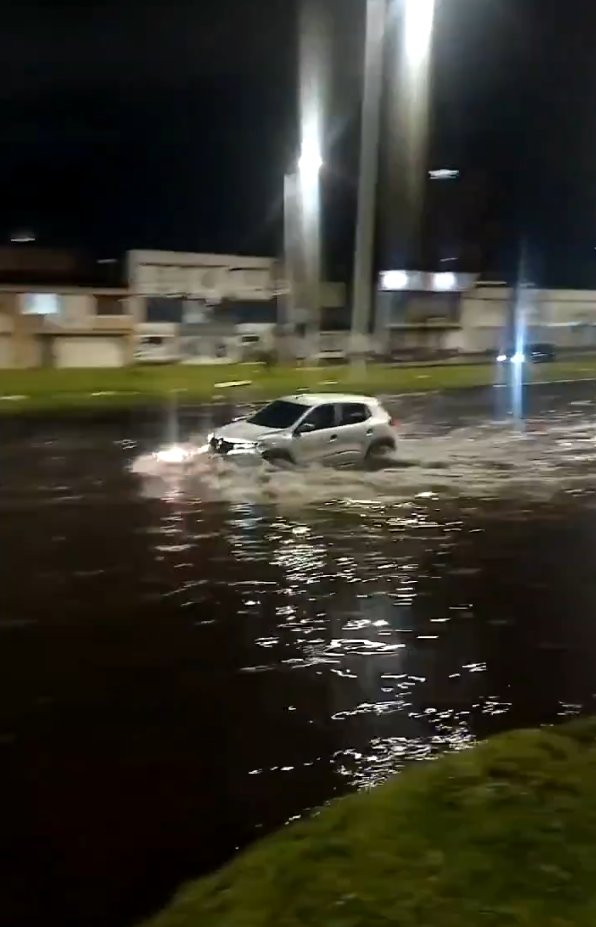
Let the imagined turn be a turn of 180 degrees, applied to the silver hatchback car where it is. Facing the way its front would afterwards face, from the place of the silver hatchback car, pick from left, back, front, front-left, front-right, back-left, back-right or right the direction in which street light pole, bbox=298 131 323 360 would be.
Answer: front-left

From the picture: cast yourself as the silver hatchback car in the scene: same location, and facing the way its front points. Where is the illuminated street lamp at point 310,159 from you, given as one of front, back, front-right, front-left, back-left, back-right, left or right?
back-right

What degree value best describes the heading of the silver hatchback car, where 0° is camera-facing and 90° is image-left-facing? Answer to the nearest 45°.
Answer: approximately 45°

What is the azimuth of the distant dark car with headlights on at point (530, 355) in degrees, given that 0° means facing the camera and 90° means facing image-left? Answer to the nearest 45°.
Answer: approximately 45°

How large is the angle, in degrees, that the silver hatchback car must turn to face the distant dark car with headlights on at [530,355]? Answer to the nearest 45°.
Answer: approximately 135° to its right

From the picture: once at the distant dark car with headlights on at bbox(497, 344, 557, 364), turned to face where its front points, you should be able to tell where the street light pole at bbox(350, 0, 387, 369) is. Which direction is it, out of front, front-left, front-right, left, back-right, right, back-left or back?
front-left

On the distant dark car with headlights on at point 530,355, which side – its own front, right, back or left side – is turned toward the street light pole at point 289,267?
front

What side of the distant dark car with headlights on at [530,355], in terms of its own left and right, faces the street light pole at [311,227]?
front

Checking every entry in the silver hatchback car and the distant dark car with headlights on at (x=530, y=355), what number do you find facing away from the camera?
0
